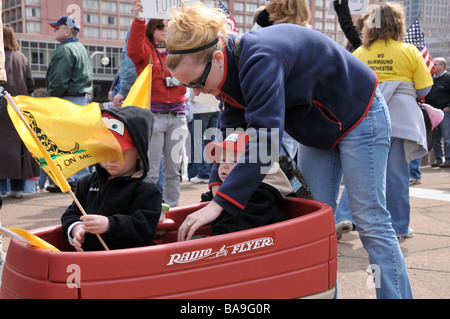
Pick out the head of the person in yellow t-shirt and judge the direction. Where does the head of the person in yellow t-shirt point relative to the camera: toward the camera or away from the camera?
away from the camera

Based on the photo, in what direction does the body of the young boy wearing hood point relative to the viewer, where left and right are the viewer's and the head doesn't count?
facing the viewer and to the left of the viewer

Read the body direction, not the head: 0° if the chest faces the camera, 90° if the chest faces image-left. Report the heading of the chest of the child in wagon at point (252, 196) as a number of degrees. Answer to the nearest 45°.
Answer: approximately 45°

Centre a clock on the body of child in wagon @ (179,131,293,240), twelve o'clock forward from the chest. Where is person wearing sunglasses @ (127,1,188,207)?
The person wearing sunglasses is roughly at 4 o'clock from the child in wagon.

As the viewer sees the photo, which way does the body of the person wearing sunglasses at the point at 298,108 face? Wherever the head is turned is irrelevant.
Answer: to the viewer's left

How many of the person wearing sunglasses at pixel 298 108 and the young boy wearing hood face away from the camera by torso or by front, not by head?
0
